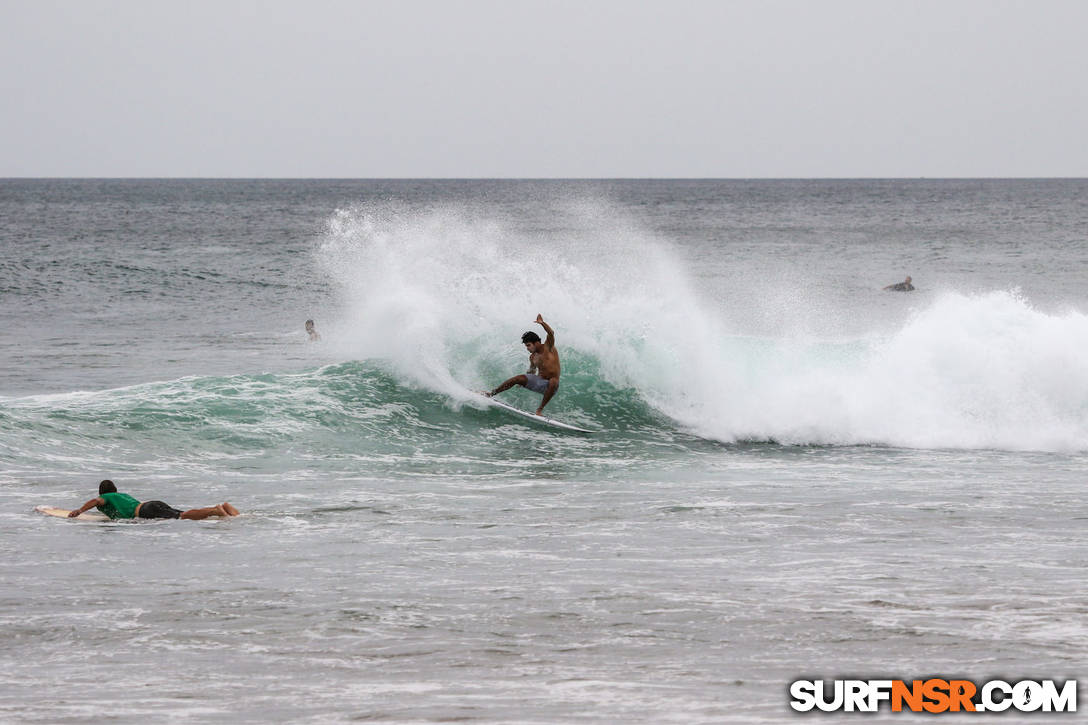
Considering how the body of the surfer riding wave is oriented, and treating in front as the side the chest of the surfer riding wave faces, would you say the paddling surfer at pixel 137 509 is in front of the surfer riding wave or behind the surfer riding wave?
in front

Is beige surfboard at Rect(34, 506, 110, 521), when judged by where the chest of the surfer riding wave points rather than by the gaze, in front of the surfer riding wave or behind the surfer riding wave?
in front

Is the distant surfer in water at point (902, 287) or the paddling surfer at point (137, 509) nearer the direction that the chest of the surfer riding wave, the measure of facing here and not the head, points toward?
the paddling surfer

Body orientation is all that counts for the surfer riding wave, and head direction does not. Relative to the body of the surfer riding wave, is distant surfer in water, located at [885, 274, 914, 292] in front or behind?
behind

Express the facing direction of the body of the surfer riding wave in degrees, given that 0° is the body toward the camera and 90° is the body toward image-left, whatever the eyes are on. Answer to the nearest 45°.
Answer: approximately 45°
